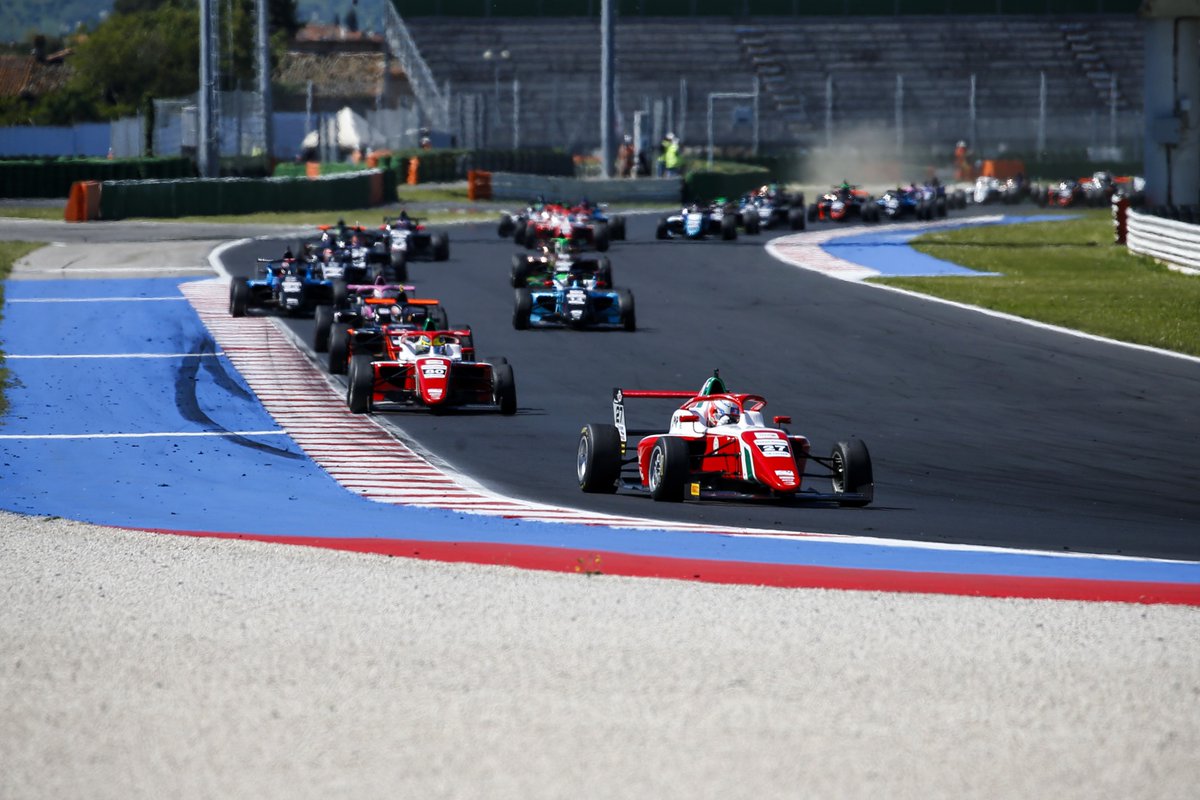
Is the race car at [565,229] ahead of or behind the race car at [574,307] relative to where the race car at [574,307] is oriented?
behind

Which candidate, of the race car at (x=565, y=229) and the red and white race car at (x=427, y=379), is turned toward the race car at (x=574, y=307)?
the race car at (x=565, y=229)

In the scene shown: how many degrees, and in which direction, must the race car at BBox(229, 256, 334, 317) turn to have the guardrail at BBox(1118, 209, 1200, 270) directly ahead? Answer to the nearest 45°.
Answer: approximately 135° to its left

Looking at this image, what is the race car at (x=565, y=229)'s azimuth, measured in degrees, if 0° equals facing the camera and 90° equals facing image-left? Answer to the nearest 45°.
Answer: approximately 0°

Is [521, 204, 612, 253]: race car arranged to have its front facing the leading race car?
yes

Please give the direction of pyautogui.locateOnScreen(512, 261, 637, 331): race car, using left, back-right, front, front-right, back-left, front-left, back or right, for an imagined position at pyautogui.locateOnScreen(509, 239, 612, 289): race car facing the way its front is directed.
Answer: front

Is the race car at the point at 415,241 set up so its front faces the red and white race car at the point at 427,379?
yes

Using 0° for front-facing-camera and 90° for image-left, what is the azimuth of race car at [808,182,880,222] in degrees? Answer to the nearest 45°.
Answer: approximately 45°

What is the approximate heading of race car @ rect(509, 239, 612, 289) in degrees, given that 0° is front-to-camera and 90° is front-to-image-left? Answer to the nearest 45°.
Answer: approximately 0°

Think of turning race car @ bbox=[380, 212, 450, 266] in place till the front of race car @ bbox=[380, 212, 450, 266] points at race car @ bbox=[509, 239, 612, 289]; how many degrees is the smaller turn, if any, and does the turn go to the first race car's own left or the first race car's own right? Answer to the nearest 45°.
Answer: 0° — it already faces it

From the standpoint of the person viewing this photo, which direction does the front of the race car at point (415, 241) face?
facing the viewer

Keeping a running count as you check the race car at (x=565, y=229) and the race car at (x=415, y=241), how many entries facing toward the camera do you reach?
2

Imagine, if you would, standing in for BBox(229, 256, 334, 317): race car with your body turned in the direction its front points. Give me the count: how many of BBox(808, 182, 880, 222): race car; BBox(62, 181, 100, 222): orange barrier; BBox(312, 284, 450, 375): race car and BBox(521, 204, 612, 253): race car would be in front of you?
1

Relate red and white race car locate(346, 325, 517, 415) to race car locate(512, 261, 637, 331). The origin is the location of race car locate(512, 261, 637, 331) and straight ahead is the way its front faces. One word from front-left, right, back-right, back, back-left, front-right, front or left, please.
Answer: front

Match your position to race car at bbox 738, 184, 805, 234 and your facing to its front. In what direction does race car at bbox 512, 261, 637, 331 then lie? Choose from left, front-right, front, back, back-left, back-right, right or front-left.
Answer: front-left
